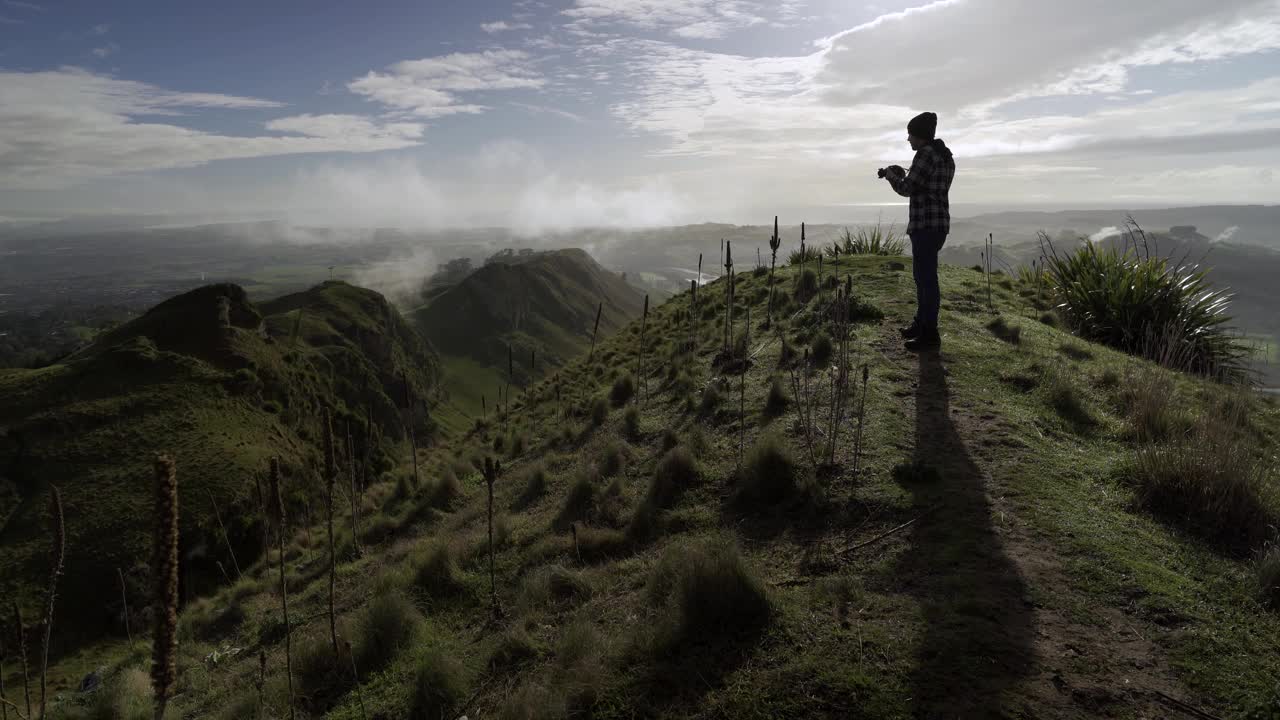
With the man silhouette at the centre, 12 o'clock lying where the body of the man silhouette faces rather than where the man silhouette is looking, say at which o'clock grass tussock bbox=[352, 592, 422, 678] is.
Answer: The grass tussock is roughly at 10 o'clock from the man silhouette.

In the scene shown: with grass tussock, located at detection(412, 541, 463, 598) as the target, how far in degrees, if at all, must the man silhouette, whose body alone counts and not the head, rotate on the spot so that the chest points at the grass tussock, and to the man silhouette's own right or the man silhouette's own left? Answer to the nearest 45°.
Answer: approximately 45° to the man silhouette's own left

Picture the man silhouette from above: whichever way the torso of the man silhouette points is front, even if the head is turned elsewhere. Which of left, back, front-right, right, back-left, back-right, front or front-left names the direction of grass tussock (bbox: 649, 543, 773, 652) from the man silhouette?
left

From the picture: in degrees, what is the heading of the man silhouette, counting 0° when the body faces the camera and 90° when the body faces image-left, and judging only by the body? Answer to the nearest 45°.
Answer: approximately 90°

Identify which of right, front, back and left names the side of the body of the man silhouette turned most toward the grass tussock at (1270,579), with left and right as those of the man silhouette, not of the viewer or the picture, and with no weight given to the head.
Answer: left

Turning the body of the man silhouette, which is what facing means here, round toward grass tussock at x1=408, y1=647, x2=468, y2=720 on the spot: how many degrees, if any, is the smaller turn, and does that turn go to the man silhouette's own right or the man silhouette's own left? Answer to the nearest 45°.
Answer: approximately 45° to the man silhouette's own left
